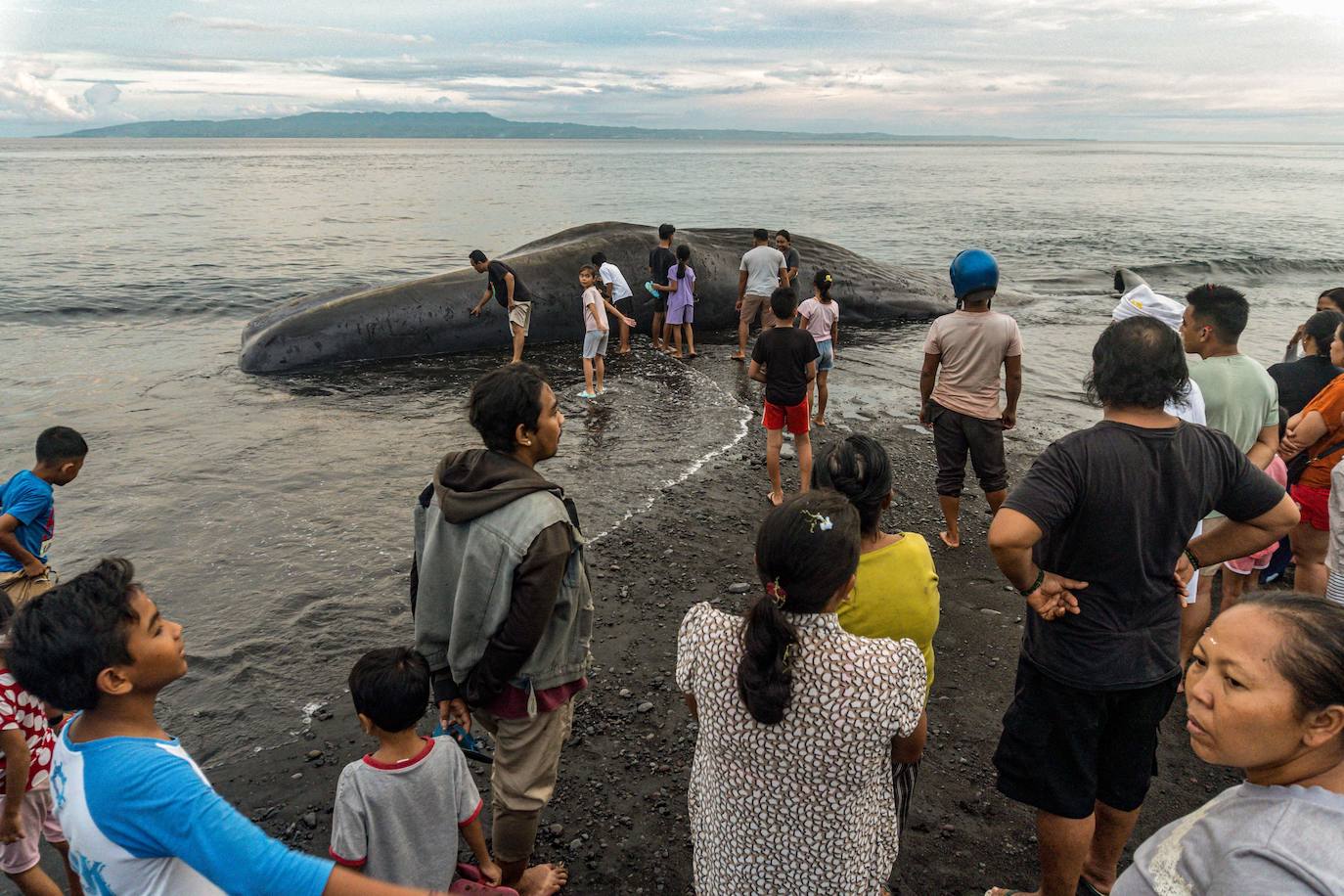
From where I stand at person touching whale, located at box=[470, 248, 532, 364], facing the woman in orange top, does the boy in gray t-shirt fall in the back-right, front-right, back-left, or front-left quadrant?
front-right

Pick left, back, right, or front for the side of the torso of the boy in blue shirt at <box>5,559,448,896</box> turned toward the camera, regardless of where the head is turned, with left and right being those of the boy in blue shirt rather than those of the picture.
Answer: right

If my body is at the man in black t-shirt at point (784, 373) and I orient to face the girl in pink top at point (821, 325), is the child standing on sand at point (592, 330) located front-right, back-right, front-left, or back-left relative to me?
front-left

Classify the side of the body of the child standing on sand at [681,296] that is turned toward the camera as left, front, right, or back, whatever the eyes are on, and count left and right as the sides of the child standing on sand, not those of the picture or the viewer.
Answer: back

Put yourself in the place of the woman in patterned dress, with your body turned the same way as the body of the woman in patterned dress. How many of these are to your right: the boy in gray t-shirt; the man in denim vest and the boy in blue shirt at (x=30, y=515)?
0

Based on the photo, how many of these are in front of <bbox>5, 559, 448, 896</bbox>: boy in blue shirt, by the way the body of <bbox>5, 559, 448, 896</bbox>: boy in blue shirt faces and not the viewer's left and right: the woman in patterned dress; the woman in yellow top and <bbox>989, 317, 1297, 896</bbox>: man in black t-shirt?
3

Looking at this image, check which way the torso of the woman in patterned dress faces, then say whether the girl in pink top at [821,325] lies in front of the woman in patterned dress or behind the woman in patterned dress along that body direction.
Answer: in front

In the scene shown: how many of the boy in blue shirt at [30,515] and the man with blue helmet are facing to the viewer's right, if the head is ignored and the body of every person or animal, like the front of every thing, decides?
1

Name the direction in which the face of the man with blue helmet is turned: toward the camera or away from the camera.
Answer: away from the camera

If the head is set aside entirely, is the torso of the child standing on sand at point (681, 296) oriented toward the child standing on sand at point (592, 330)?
no

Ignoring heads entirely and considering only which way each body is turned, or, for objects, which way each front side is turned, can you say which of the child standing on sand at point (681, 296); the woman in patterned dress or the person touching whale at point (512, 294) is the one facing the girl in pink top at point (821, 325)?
the woman in patterned dress

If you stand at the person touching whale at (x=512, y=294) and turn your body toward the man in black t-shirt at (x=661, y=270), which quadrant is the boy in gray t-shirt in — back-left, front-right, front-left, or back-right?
back-right

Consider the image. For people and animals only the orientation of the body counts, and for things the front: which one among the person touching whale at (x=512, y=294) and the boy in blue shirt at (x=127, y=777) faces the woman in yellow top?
the boy in blue shirt

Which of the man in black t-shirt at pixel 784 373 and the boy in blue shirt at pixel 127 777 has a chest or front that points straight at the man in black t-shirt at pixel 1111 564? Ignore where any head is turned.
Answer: the boy in blue shirt

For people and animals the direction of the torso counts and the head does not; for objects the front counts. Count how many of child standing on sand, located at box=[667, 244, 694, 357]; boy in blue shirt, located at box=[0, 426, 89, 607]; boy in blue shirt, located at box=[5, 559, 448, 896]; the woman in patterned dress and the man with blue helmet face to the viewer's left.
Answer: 0

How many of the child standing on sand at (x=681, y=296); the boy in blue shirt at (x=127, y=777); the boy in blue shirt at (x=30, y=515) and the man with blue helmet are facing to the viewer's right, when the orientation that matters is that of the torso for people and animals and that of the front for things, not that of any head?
2

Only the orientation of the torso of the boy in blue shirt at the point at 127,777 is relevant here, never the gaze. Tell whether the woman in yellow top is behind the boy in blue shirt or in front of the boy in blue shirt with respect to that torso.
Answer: in front

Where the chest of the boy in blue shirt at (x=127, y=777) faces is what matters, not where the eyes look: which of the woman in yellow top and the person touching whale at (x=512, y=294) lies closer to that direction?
the woman in yellow top

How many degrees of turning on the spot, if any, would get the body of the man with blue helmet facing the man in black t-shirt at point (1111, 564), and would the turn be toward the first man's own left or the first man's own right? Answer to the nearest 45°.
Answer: approximately 180°

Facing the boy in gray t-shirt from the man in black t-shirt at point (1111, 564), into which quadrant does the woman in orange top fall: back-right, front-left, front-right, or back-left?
back-right
